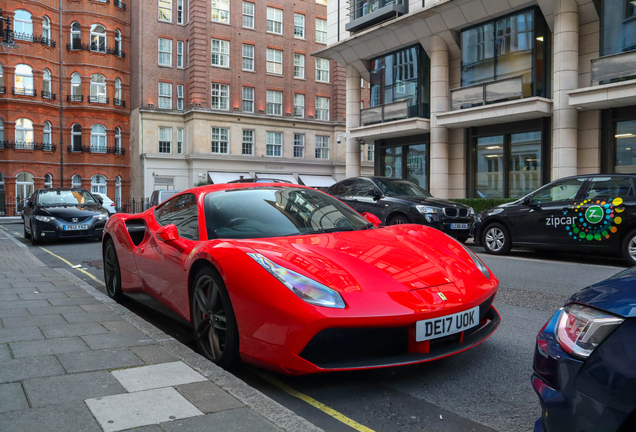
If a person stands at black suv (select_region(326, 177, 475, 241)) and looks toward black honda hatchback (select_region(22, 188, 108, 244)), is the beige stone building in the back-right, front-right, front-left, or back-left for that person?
back-right

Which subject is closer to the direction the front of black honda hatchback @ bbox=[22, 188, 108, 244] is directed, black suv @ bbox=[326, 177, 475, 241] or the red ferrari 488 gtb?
the red ferrari 488 gtb

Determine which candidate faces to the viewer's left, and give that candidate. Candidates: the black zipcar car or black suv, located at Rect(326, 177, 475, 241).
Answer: the black zipcar car

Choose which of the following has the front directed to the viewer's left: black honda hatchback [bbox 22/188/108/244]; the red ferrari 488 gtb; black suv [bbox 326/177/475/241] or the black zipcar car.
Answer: the black zipcar car

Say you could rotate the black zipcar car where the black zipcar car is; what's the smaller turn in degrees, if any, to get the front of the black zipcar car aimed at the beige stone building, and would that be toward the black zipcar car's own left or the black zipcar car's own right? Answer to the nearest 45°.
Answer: approximately 90° to the black zipcar car's own right

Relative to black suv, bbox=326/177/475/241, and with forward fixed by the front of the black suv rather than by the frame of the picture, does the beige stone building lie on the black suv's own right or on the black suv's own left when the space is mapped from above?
on the black suv's own left

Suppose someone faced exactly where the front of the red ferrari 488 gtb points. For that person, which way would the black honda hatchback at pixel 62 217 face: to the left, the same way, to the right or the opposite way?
the same way

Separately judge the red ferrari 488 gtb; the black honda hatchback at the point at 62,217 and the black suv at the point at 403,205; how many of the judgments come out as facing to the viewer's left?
0

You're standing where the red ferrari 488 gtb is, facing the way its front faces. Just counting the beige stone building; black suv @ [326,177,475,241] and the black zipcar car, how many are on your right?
0

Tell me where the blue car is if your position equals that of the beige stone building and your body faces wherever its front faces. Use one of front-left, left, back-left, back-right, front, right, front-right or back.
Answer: front-left

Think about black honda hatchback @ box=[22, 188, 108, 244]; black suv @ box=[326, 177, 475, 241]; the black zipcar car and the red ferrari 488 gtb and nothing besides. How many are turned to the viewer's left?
1

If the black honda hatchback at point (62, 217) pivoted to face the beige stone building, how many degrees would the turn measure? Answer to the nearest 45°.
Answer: approximately 90° to its left

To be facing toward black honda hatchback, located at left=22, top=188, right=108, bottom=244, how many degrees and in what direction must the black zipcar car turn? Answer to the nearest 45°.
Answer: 0° — it already faces it

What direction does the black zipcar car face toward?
to the viewer's left

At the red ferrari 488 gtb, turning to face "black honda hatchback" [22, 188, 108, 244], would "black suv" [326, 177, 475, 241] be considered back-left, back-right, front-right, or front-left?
front-right

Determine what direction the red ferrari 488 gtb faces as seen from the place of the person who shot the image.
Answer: facing the viewer and to the right of the viewer

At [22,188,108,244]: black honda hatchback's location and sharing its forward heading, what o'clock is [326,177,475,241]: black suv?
[326,177,475,241]: black suv is roughly at 10 o'clock from [22,188,108,244]: black honda hatchback.

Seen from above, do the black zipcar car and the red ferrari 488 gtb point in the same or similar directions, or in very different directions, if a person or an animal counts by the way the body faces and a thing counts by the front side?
very different directions

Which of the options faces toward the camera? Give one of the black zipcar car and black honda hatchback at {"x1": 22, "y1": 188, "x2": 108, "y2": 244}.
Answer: the black honda hatchback

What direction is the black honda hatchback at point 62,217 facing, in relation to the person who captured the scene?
facing the viewer

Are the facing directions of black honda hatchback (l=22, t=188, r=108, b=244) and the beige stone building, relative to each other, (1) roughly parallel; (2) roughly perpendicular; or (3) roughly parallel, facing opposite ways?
roughly perpendicular

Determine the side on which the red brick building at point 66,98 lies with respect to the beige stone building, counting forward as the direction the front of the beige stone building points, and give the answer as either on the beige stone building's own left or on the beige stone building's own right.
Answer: on the beige stone building's own right
